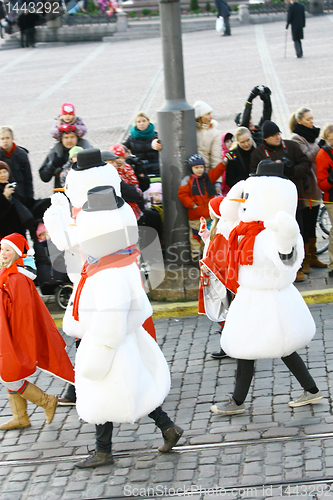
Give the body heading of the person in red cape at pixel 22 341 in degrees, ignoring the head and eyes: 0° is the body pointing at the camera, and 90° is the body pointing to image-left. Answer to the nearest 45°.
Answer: approximately 90°

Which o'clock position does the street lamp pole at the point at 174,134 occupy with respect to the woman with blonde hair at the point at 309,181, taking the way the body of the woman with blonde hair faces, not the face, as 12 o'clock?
The street lamp pole is roughly at 4 o'clock from the woman with blonde hair.

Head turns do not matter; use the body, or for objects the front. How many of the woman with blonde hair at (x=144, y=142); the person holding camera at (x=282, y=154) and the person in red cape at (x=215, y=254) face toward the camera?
2

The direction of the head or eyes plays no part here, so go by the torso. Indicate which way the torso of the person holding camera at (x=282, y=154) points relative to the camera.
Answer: toward the camera

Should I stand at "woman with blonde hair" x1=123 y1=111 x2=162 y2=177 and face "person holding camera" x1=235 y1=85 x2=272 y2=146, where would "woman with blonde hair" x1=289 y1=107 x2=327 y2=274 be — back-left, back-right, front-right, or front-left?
front-right

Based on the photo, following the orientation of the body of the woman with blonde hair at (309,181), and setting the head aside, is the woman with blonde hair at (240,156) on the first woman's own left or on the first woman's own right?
on the first woman's own right

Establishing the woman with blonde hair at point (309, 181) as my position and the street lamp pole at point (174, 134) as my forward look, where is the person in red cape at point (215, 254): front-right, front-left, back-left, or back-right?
front-left

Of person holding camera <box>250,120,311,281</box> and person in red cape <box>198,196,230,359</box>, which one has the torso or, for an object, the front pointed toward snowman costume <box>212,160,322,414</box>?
the person holding camera

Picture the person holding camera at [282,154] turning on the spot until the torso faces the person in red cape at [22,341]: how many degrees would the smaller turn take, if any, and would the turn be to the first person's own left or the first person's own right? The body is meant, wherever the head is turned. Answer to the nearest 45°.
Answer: approximately 45° to the first person's own right

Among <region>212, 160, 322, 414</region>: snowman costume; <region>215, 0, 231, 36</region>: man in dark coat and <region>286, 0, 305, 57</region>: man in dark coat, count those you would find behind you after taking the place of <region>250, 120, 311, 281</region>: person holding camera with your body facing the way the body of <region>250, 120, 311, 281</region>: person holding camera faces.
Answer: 2

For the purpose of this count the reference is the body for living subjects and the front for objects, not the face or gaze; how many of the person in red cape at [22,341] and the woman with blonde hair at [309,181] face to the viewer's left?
1
